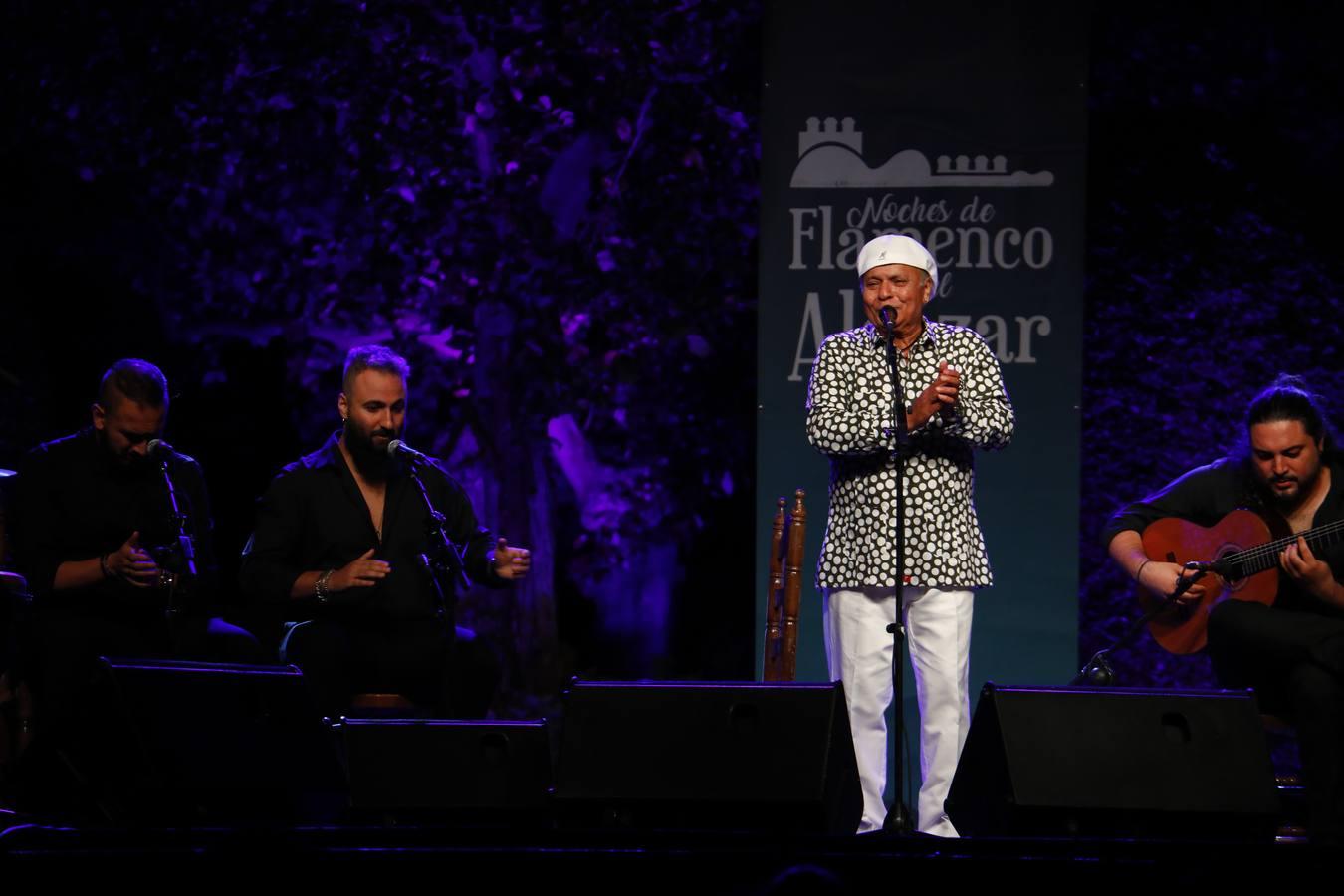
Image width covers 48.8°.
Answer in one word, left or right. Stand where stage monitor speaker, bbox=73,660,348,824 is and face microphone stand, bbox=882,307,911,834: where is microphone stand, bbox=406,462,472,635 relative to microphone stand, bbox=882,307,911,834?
left

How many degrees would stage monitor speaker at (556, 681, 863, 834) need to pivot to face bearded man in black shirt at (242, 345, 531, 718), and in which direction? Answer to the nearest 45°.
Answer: approximately 45° to its left

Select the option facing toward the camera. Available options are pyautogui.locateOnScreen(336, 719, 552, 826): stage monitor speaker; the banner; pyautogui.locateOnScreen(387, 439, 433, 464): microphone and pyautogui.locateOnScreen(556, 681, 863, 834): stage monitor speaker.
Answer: the banner

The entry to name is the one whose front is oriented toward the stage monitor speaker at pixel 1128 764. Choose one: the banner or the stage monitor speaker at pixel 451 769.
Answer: the banner

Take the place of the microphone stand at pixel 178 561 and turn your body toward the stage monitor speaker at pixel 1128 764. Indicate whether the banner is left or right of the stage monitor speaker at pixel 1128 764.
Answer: left

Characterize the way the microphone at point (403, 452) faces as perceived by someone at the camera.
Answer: facing to the left of the viewer

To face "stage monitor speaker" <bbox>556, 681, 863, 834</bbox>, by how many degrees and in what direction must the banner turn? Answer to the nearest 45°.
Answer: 0° — it already faces it

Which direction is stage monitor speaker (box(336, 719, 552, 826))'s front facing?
away from the camera

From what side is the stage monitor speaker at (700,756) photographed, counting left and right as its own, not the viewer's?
back

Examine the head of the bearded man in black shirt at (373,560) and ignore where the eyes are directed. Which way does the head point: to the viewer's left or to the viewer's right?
to the viewer's right

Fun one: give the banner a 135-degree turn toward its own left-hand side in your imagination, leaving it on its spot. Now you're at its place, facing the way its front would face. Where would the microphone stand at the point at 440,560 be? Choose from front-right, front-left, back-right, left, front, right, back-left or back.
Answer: back

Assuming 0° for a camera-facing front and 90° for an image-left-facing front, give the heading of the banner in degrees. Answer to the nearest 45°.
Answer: approximately 0°
